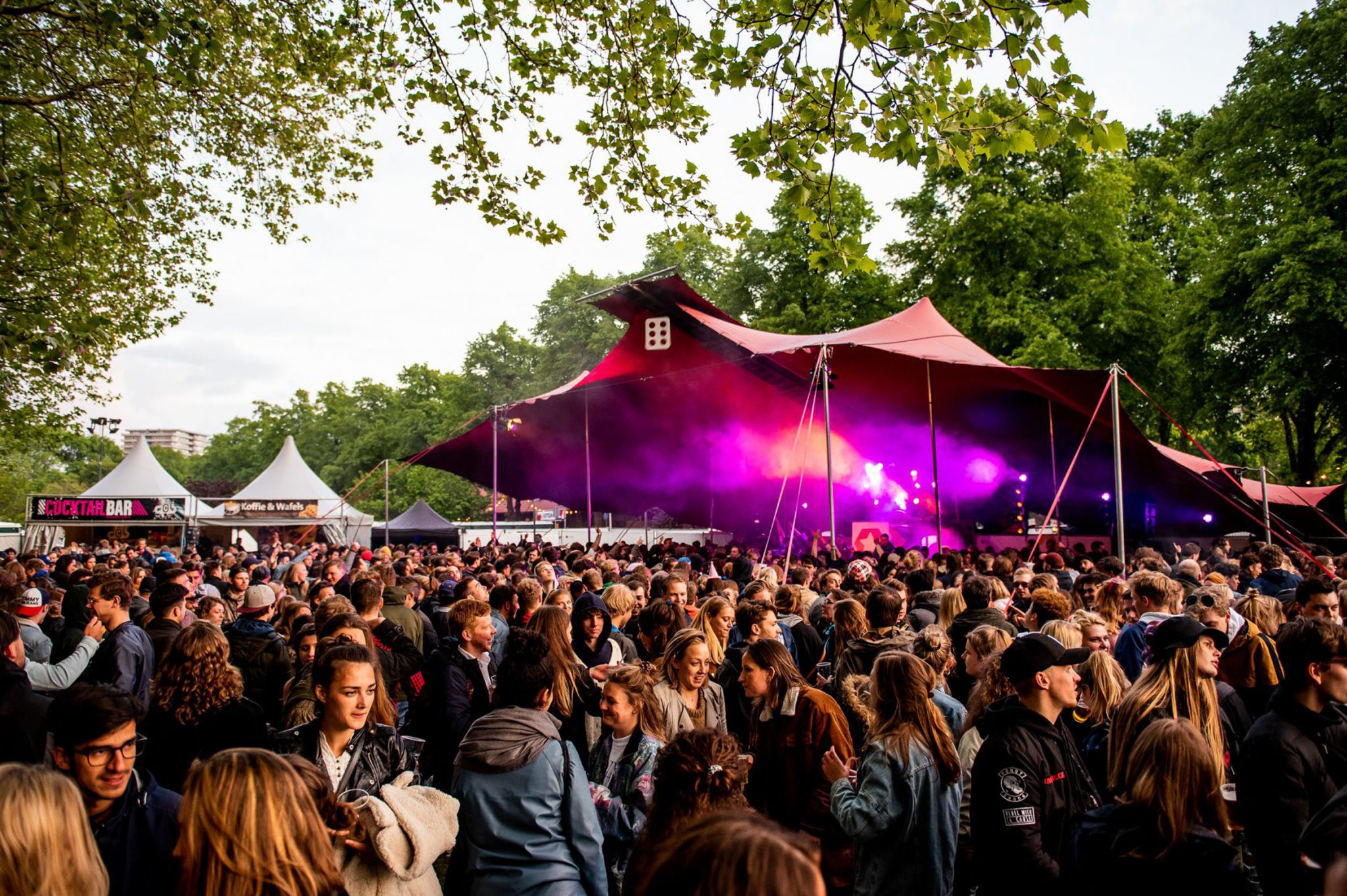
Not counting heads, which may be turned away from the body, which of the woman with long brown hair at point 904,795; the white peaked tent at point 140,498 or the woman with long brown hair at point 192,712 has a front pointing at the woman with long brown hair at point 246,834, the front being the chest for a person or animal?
the white peaked tent

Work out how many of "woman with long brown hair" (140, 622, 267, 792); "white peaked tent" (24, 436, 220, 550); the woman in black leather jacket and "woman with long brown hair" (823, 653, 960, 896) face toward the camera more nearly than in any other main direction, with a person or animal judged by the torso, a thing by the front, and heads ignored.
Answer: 2

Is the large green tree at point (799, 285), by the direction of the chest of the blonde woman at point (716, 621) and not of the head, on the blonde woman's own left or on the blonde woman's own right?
on the blonde woman's own left

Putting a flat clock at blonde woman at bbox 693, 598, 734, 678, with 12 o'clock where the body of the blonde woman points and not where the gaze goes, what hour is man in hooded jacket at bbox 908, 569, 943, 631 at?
The man in hooded jacket is roughly at 9 o'clock from the blonde woman.

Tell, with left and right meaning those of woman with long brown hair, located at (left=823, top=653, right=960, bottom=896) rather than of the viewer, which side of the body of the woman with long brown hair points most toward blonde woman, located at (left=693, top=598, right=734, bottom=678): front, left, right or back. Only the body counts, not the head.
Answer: front

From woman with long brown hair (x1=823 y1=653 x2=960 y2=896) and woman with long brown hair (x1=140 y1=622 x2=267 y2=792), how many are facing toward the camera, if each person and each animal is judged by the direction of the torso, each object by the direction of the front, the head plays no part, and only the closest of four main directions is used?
0

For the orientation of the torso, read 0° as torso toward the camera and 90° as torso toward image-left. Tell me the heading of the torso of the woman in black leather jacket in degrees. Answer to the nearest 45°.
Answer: approximately 0°

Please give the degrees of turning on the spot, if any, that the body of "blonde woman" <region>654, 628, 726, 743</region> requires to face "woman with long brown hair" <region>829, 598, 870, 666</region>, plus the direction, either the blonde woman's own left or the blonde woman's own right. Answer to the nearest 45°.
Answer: approximately 90° to the blonde woman's own left

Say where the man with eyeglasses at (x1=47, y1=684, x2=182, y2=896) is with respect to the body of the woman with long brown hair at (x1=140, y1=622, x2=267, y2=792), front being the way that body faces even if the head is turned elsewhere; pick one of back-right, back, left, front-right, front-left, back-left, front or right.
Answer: back

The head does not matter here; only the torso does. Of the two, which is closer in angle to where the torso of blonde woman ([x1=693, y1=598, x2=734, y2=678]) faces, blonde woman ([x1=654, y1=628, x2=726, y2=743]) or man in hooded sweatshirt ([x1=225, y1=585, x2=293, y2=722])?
the blonde woman

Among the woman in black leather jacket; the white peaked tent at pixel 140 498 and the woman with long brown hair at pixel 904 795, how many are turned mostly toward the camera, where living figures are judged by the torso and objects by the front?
2

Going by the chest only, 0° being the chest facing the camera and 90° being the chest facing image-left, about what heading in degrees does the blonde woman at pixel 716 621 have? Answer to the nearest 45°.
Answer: approximately 315°
